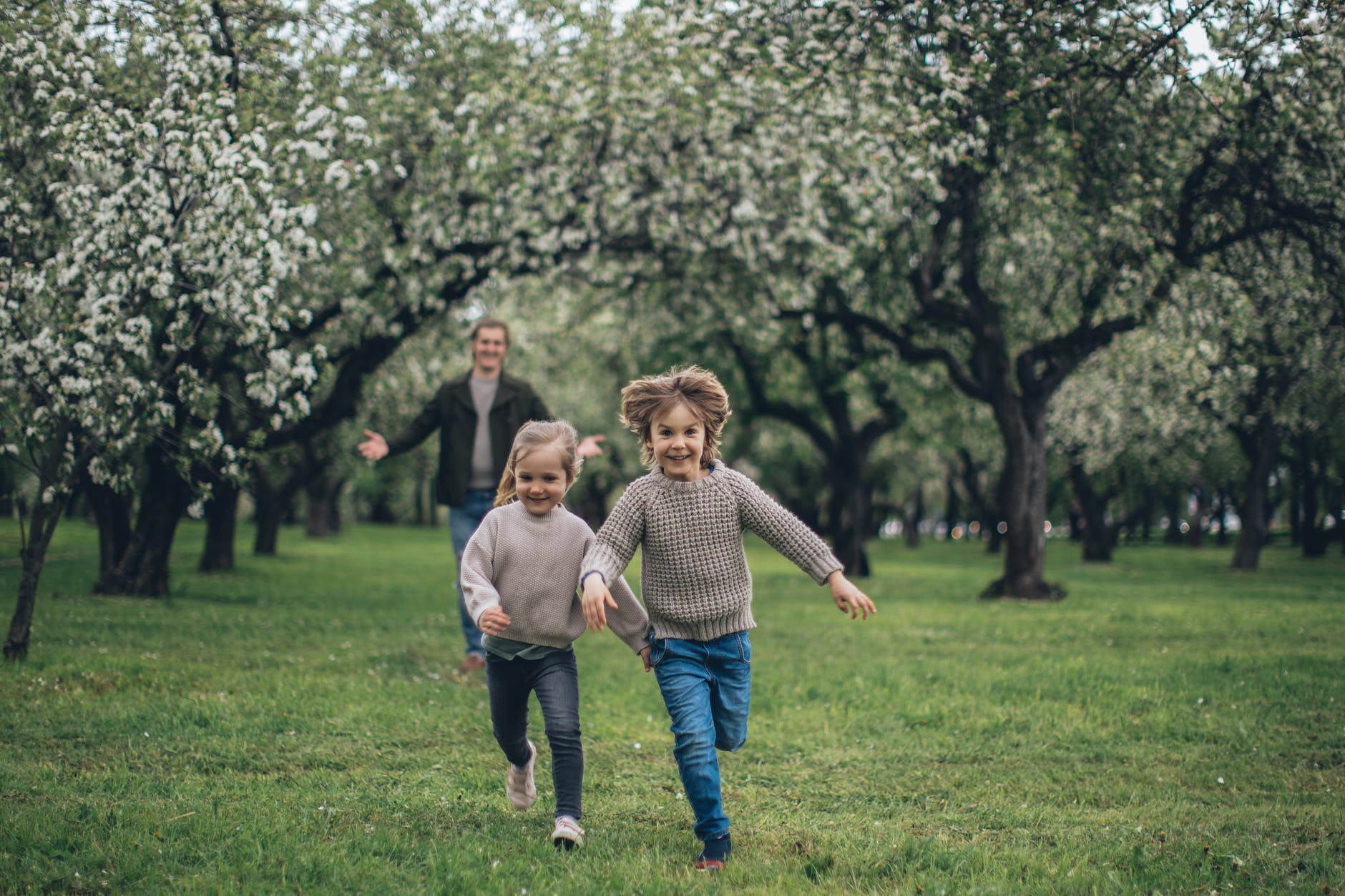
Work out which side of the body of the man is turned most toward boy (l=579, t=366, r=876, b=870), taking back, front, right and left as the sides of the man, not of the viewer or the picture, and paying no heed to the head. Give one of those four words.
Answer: front

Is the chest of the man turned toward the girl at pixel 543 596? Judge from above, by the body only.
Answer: yes

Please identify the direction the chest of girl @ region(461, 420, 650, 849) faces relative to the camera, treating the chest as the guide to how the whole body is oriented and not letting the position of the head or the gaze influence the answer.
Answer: toward the camera

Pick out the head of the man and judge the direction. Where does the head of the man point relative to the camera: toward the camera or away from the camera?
toward the camera

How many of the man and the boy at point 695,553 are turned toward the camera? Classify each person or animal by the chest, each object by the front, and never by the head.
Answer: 2

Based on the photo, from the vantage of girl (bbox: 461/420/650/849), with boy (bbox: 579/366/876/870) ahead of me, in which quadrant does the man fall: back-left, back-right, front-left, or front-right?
back-left

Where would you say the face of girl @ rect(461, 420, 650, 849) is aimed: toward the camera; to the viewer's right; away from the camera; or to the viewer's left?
toward the camera

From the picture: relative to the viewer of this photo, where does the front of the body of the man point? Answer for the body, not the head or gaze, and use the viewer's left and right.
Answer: facing the viewer

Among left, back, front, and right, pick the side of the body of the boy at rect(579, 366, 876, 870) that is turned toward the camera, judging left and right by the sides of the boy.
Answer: front

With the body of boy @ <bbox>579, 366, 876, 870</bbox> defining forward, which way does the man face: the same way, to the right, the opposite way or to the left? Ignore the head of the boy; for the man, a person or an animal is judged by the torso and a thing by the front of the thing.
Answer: the same way

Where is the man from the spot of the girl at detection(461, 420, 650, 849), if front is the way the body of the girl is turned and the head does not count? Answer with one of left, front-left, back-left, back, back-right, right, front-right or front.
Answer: back

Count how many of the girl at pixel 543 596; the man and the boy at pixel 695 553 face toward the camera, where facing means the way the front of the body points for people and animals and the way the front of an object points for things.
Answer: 3

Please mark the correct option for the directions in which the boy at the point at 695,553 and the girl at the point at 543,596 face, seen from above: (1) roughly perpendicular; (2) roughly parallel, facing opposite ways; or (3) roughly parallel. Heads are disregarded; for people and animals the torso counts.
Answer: roughly parallel

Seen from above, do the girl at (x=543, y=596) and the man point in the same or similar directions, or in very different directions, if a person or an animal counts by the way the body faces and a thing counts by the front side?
same or similar directions

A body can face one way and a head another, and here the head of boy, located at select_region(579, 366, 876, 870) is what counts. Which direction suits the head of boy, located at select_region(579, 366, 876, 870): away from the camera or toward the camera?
toward the camera
